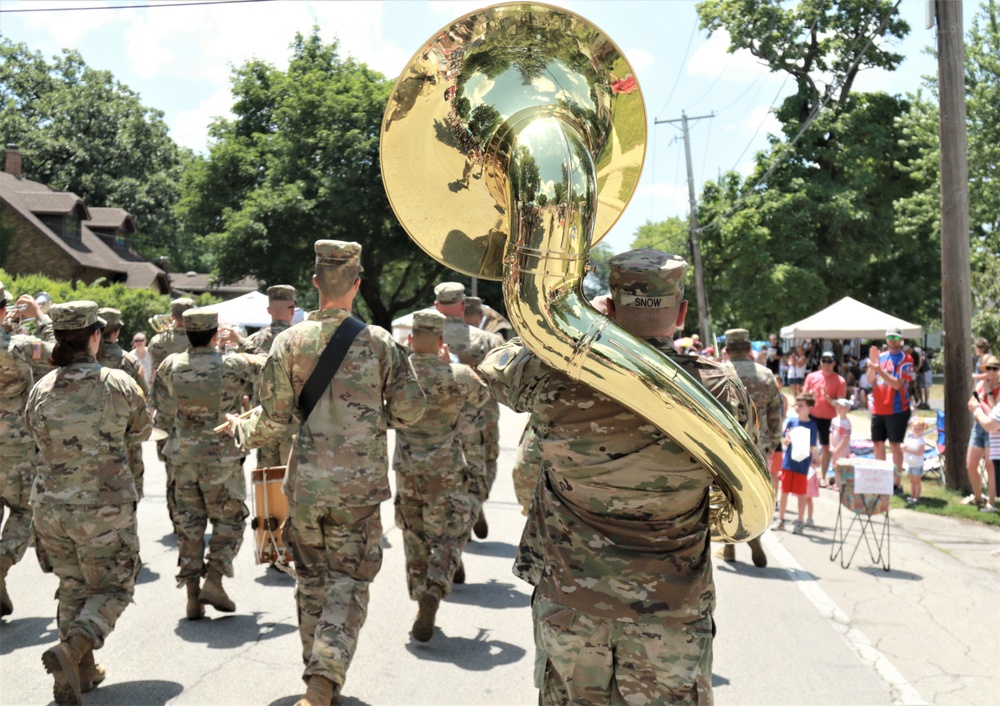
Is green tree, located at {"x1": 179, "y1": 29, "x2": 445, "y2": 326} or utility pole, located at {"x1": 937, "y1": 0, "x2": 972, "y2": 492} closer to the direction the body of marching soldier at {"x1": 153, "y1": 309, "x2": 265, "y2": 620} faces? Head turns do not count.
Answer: the green tree

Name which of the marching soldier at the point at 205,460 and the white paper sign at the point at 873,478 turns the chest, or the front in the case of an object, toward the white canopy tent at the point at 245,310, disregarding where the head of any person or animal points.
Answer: the marching soldier

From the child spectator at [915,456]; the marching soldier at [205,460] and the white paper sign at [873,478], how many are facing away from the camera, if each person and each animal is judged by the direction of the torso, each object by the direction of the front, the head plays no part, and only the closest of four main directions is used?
1

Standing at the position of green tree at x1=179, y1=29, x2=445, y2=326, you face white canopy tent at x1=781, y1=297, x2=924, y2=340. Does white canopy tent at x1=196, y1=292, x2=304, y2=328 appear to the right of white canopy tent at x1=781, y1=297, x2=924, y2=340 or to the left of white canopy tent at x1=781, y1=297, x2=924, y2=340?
right

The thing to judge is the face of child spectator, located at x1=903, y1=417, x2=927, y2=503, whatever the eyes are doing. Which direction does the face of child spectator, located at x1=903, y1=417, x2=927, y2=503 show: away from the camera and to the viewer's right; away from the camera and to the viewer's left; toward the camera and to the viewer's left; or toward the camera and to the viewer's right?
toward the camera and to the viewer's left

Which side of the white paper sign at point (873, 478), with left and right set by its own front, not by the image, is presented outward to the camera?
front

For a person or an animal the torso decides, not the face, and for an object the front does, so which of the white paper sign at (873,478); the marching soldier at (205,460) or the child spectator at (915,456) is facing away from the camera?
the marching soldier

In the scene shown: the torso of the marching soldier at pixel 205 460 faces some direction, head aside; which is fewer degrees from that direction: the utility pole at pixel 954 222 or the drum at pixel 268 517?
the utility pole

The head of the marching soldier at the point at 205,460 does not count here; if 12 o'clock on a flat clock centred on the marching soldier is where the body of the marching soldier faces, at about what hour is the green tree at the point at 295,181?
The green tree is roughly at 12 o'clock from the marching soldier.

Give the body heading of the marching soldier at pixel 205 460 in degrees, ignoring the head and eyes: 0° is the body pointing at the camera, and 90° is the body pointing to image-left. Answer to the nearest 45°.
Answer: approximately 180°

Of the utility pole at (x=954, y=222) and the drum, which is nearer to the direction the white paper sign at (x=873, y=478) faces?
the drum

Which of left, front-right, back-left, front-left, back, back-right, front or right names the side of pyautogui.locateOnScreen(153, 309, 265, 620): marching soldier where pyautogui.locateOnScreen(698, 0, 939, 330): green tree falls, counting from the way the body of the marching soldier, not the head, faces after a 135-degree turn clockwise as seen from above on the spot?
left

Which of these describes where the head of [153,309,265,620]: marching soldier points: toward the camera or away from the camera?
away from the camera

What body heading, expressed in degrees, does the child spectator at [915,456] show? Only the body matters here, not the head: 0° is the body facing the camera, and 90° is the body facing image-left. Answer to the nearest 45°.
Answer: approximately 45°

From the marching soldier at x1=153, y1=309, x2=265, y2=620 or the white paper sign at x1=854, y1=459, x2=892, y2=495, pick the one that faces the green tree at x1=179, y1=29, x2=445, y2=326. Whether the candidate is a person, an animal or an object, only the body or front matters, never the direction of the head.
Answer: the marching soldier

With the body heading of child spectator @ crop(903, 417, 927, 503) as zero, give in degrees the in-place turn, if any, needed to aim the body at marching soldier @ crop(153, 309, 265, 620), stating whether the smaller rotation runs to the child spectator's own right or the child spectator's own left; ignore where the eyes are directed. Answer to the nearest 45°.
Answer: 0° — they already face them

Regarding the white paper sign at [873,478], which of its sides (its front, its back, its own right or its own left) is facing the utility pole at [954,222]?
back
